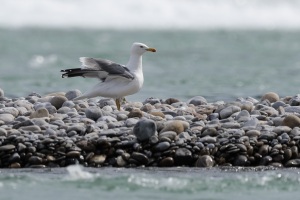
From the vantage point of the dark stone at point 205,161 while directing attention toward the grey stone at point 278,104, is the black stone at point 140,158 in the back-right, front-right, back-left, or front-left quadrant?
back-left

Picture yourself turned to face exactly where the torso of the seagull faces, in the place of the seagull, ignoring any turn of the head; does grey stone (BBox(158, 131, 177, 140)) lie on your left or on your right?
on your right

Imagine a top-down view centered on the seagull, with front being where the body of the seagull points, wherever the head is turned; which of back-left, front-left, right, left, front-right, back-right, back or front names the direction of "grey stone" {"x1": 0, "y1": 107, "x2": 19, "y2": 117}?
back

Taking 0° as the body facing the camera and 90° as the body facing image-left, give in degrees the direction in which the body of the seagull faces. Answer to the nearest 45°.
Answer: approximately 270°

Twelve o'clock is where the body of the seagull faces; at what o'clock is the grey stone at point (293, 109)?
The grey stone is roughly at 12 o'clock from the seagull.

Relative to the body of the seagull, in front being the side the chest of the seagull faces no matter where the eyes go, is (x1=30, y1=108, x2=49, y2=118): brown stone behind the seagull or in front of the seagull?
behind
